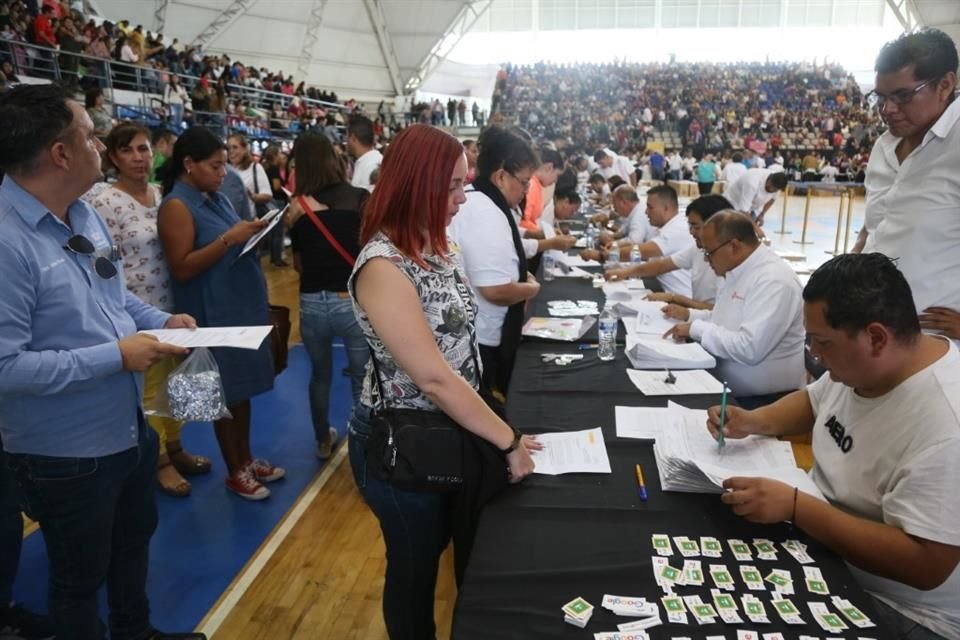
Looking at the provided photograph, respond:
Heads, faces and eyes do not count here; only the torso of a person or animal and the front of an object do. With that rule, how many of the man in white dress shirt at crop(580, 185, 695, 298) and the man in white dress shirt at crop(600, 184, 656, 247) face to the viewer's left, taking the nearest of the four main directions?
2

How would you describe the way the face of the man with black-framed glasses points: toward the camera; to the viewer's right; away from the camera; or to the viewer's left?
to the viewer's left

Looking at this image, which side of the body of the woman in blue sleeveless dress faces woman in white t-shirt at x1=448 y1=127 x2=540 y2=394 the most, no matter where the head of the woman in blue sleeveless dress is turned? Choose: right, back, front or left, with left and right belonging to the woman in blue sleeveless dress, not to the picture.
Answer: front

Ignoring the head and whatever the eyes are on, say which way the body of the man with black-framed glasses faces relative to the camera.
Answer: to the viewer's left

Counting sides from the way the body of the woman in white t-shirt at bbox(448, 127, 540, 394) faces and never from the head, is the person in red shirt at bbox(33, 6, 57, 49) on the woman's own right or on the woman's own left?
on the woman's own left

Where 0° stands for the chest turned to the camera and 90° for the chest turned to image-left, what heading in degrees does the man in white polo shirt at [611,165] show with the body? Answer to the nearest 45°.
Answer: approximately 45°

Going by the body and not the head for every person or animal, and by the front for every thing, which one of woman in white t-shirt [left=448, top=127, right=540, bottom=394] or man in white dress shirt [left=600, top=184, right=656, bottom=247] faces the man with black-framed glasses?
the woman in white t-shirt

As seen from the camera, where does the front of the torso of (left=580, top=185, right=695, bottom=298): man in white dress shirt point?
to the viewer's left

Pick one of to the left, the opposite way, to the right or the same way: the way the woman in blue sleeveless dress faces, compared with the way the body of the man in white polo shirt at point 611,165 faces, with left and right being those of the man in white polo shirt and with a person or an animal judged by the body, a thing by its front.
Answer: the opposite way

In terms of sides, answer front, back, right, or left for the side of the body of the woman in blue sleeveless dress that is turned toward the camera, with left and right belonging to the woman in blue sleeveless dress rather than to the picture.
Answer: right

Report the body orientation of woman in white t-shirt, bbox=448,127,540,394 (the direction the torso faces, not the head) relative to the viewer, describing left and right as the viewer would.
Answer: facing to the right of the viewer

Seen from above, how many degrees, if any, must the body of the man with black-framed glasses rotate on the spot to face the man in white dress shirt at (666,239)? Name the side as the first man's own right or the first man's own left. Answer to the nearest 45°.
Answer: approximately 90° to the first man's own right

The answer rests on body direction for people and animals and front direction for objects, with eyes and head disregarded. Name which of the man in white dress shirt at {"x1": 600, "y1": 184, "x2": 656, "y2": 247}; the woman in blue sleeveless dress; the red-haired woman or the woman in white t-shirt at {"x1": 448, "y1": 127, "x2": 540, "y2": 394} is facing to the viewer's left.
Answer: the man in white dress shirt

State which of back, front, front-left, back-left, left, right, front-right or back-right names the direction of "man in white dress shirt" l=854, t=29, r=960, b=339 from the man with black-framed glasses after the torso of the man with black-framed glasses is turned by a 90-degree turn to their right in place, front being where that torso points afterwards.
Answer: back-right

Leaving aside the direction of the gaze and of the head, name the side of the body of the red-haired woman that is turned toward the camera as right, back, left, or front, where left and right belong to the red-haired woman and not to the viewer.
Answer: right
